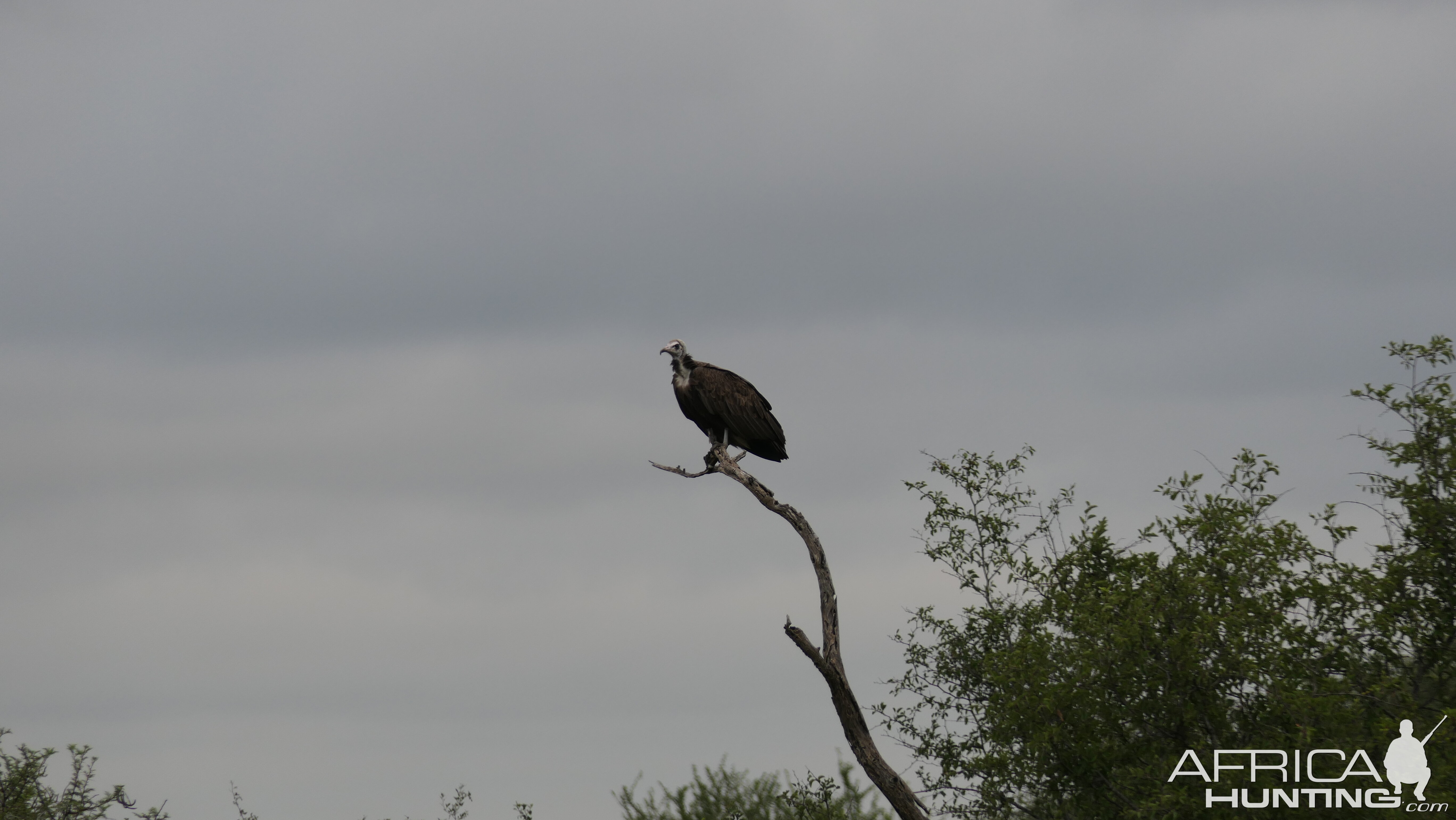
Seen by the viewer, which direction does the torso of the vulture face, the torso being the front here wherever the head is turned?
to the viewer's left
